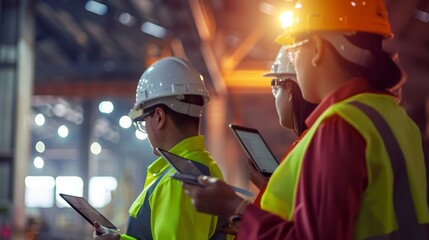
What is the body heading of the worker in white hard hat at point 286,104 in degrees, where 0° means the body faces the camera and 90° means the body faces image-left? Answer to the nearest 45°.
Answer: approximately 90°

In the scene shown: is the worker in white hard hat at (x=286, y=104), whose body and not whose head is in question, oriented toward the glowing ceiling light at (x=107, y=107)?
no

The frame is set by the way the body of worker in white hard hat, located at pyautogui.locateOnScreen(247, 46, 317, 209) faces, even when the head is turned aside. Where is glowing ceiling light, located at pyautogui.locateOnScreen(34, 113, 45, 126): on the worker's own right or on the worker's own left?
on the worker's own right

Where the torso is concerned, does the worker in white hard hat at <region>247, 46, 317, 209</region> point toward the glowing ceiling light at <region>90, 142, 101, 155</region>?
no

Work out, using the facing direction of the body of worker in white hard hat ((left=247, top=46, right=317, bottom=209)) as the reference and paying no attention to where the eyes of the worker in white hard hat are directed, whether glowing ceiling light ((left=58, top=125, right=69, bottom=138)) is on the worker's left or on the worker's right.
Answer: on the worker's right

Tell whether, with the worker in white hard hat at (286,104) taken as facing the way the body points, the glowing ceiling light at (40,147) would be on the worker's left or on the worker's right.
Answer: on the worker's right

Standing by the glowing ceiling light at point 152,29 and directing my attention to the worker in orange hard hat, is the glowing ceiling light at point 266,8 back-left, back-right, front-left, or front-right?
front-left

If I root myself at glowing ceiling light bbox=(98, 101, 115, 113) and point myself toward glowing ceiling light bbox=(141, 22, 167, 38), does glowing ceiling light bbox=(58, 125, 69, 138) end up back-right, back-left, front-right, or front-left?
back-right

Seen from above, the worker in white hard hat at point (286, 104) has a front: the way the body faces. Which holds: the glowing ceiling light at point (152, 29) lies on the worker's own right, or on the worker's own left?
on the worker's own right

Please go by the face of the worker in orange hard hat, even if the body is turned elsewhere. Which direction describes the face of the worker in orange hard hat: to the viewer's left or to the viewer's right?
to the viewer's left

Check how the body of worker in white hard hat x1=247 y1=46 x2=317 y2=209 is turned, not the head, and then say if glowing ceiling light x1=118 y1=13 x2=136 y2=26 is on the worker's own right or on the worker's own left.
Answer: on the worker's own right

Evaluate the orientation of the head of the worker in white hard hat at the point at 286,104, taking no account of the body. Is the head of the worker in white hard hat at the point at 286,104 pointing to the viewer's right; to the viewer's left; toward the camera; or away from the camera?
to the viewer's left
